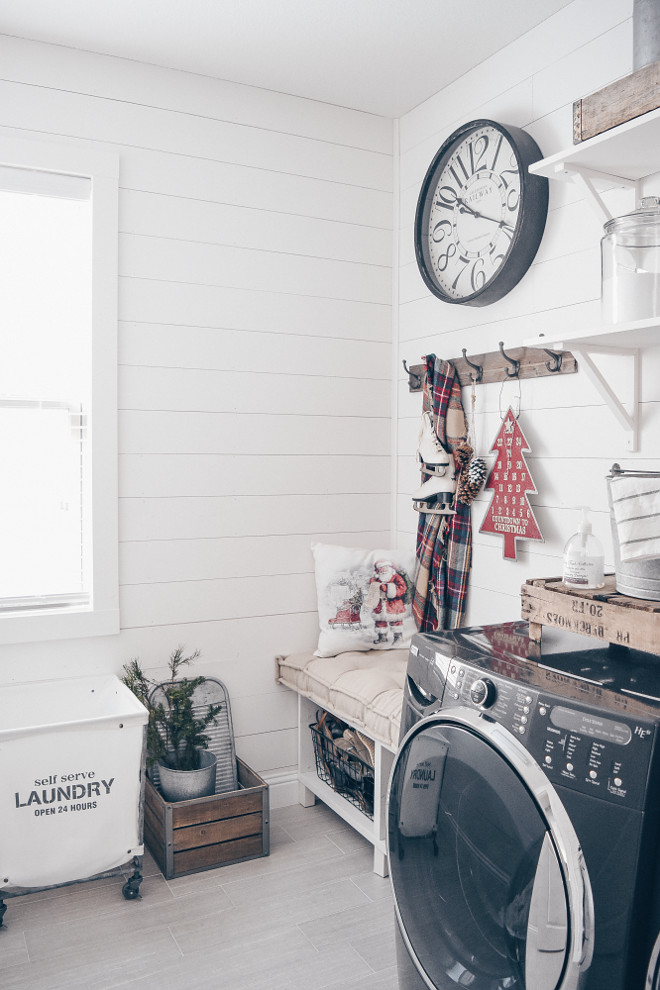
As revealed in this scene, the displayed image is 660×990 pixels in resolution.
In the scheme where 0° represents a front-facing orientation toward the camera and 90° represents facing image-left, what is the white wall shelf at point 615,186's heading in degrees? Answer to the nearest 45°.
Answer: approximately 45°

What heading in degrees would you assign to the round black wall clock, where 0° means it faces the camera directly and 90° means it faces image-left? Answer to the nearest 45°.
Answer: approximately 45°

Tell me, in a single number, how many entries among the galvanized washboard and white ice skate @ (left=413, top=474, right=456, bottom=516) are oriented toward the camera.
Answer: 1

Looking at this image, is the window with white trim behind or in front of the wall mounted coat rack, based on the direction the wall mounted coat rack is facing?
in front

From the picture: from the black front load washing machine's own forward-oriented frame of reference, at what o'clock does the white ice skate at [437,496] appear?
The white ice skate is roughly at 4 o'clock from the black front load washing machine.

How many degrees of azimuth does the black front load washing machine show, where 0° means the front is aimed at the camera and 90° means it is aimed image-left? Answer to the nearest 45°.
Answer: approximately 45°

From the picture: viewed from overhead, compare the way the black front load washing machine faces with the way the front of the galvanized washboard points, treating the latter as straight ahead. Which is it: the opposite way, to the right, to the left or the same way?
to the right

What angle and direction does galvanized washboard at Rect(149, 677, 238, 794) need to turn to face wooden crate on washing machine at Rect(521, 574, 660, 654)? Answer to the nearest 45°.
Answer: approximately 45° to its left

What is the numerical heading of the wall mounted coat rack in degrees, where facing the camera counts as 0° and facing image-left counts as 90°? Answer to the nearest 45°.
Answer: approximately 45°
